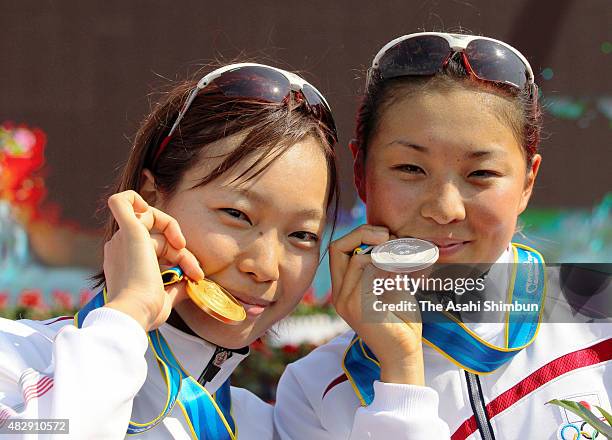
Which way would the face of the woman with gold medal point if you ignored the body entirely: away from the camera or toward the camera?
toward the camera

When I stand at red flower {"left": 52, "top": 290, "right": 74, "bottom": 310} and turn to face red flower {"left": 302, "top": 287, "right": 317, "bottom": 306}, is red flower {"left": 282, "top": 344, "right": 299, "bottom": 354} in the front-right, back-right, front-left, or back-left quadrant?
front-right

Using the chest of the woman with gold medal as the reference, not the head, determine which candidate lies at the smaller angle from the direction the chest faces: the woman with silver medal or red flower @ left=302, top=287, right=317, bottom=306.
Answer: the woman with silver medal

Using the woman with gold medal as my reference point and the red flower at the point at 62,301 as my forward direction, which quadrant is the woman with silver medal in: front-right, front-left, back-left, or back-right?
back-right

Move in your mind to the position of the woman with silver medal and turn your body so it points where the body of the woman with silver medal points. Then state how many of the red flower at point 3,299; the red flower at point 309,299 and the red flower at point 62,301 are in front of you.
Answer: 0

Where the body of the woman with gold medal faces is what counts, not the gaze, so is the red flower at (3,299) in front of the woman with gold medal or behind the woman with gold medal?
behind

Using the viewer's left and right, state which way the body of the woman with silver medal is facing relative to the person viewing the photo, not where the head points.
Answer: facing the viewer

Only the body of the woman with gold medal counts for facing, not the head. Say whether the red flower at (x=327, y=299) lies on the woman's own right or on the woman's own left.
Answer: on the woman's own left

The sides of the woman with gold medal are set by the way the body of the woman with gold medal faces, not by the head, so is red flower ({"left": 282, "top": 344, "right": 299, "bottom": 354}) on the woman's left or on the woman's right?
on the woman's left

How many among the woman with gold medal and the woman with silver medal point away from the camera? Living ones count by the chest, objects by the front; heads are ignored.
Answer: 0

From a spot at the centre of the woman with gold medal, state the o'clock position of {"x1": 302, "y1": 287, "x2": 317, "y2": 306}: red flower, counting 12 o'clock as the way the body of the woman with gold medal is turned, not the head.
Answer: The red flower is roughly at 8 o'clock from the woman with gold medal.

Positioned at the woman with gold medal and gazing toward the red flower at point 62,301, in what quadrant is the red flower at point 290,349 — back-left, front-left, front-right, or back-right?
front-right

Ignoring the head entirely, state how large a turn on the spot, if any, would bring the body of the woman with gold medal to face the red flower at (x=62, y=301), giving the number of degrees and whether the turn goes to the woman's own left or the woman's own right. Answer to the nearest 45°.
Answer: approximately 135° to the woman's own left

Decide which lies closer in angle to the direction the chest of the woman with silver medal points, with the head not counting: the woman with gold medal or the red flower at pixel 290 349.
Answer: the woman with gold medal

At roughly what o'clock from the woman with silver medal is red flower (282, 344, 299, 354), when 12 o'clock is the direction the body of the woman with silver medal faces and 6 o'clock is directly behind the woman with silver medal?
The red flower is roughly at 5 o'clock from the woman with silver medal.

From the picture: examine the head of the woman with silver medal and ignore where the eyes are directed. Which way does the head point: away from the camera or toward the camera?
toward the camera
